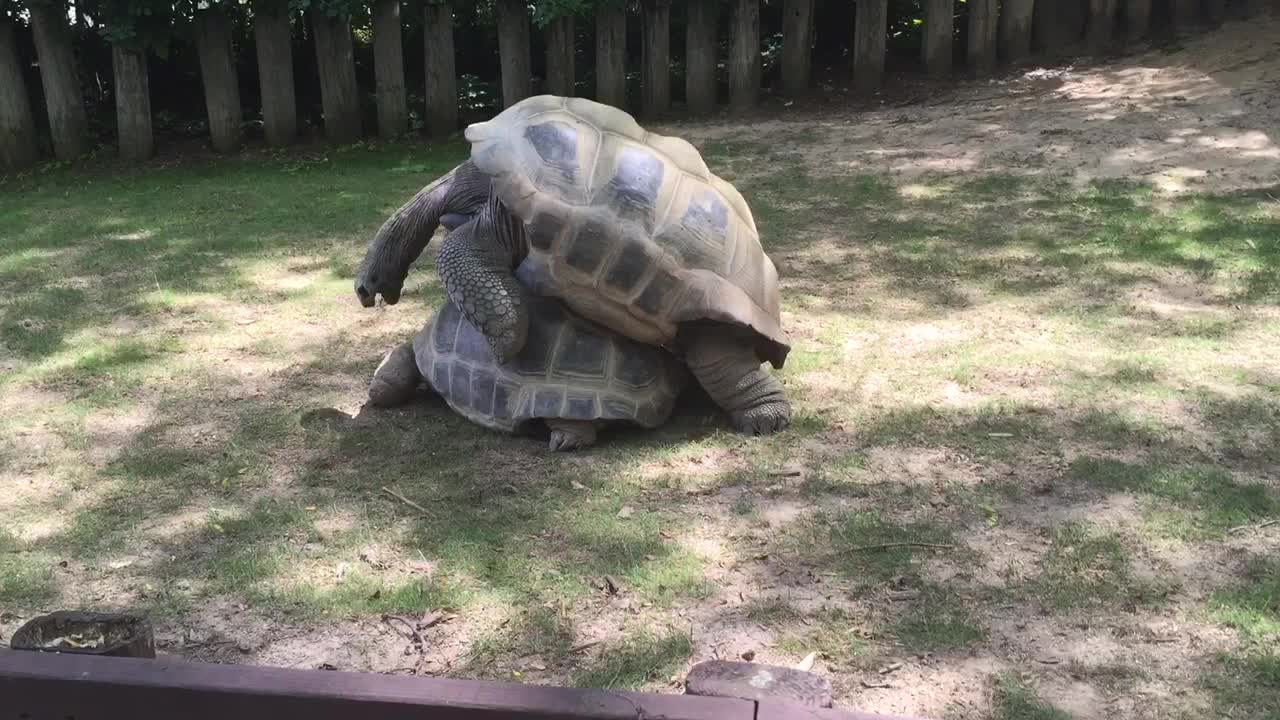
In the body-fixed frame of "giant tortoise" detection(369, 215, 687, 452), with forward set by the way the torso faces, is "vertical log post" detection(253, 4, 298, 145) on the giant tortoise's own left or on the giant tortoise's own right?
on the giant tortoise's own right

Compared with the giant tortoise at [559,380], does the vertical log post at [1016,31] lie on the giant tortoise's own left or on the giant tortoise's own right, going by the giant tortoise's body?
on the giant tortoise's own right

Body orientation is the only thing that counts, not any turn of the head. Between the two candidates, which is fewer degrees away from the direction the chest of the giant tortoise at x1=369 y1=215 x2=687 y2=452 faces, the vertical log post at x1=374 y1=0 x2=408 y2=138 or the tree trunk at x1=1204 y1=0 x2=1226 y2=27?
the vertical log post

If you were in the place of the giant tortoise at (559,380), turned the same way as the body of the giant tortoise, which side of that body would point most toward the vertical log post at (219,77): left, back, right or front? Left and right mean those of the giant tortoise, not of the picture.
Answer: right

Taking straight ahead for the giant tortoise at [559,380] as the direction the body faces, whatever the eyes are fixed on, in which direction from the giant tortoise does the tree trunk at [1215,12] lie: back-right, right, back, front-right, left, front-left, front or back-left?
back-right

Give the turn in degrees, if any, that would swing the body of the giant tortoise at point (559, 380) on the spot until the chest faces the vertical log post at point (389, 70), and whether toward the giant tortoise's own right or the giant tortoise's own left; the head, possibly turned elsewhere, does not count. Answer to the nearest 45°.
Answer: approximately 90° to the giant tortoise's own right

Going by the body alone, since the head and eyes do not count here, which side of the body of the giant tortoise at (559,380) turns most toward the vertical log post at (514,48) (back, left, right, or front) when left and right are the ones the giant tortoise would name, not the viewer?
right

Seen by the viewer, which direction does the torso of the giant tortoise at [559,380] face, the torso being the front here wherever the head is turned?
to the viewer's left

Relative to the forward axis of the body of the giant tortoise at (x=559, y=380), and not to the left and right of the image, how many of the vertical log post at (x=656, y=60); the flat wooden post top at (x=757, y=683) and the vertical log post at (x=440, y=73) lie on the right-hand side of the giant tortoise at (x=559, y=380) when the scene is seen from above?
2

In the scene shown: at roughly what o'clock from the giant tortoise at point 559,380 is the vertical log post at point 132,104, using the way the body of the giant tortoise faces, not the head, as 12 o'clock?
The vertical log post is roughly at 2 o'clock from the giant tortoise.

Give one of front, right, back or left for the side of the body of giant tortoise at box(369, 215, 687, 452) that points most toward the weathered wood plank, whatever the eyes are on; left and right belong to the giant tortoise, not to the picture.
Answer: left
